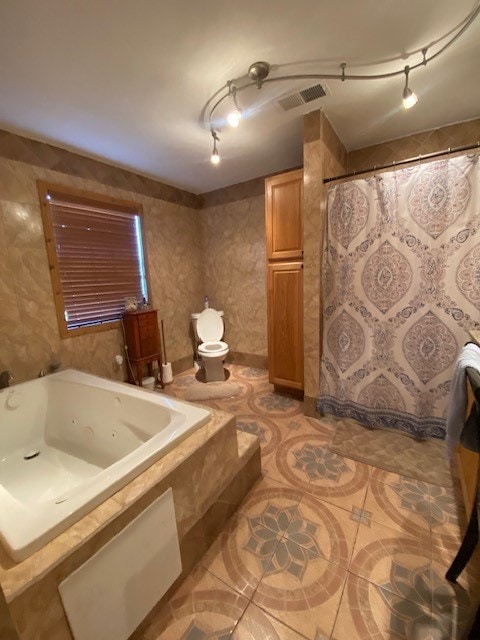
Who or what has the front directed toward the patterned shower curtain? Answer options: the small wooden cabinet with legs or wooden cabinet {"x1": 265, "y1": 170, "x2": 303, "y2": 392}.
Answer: the small wooden cabinet with legs

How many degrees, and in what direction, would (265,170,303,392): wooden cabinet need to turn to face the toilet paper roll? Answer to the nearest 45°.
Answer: approximately 45° to its right

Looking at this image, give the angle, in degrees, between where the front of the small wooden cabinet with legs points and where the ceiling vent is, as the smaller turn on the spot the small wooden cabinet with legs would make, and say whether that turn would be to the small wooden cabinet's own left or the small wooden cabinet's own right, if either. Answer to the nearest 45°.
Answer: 0° — it already faces it

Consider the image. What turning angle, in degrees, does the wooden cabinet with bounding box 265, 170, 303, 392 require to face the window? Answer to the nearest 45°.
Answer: approximately 45° to its right

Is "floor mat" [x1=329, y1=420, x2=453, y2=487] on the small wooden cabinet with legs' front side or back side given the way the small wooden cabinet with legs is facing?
on the front side

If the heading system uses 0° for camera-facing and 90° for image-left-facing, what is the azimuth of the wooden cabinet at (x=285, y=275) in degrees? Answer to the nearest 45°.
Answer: approximately 45°

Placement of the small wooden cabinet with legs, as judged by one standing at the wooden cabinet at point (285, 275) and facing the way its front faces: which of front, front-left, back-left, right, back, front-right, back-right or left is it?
front-right

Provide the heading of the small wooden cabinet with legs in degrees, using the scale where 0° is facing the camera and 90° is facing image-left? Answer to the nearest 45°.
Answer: approximately 315°

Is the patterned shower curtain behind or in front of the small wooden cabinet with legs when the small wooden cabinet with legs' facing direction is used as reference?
in front

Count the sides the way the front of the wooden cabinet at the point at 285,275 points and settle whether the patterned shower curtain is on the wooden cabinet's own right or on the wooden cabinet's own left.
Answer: on the wooden cabinet's own left
